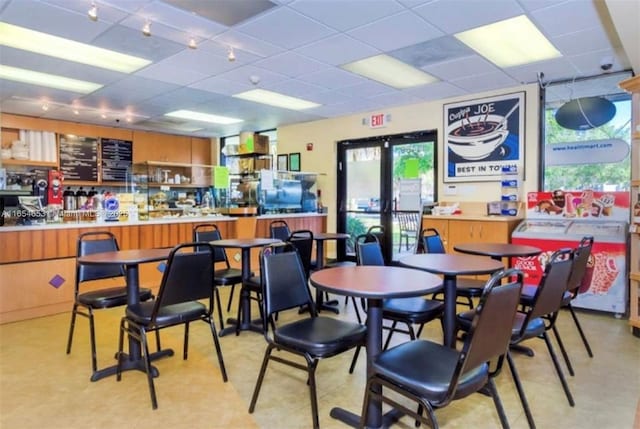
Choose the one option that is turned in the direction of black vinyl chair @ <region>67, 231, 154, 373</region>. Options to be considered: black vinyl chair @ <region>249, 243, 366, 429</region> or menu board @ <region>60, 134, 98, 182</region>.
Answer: the menu board

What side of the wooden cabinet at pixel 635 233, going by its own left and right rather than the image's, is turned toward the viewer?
left

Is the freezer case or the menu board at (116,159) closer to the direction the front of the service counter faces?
the freezer case

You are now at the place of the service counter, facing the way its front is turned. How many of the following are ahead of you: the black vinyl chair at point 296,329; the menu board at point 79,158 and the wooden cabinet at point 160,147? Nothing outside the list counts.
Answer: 1

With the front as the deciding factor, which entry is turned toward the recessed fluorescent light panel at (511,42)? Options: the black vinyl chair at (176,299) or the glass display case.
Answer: the glass display case

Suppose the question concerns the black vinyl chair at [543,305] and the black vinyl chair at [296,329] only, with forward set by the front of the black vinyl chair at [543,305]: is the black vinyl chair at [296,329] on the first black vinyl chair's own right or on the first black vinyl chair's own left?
on the first black vinyl chair's own left

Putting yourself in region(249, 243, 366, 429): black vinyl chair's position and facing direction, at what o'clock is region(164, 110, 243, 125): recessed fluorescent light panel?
The recessed fluorescent light panel is roughly at 7 o'clock from the black vinyl chair.

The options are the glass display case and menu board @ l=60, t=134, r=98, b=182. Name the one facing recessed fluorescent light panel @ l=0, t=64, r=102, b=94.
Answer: the menu board

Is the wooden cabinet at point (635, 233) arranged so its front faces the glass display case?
yes

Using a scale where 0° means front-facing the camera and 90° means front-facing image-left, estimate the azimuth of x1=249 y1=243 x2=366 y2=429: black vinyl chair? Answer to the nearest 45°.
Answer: approximately 315°
